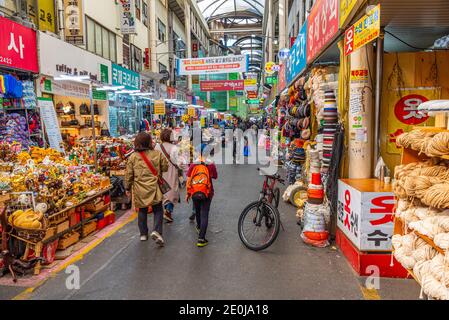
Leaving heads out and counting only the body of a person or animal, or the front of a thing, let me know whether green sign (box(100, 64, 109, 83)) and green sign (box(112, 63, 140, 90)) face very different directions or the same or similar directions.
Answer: same or similar directions

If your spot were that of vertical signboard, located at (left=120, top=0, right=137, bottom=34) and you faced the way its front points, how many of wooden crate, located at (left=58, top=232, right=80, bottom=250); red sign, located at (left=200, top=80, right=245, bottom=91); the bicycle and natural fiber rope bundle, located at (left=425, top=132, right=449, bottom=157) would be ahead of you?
3

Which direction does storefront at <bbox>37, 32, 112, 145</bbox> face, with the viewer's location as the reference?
facing the viewer and to the right of the viewer

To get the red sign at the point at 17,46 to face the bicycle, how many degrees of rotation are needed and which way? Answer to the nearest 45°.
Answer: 0° — it already faces it

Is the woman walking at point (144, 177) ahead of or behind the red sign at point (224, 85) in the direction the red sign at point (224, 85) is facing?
ahead

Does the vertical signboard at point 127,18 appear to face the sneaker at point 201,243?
yes

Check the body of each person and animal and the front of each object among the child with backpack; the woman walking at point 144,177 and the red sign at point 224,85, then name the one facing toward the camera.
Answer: the red sign

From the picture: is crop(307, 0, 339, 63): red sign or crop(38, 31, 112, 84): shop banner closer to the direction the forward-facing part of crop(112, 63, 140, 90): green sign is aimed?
the red sign

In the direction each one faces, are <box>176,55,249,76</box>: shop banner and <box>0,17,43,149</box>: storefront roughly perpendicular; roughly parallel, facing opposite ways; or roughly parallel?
roughly perpendicular

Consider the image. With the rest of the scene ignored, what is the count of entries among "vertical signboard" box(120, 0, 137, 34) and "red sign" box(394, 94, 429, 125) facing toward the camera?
2

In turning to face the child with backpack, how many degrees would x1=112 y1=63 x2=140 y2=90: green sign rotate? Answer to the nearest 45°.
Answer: approximately 45° to its right

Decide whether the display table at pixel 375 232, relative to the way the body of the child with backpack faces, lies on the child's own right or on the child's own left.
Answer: on the child's own right

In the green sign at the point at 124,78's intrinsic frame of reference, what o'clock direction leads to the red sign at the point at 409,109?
The red sign is roughly at 1 o'clock from the green sign.

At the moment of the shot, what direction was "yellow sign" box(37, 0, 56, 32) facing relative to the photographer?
facing the viewer

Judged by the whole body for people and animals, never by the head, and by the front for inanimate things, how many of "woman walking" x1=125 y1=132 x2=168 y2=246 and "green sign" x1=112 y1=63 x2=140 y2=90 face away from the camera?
1

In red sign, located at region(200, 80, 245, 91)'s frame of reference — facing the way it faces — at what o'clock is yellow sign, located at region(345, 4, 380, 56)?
The yellow sign is roughly at 12 o'clock from the red sign.

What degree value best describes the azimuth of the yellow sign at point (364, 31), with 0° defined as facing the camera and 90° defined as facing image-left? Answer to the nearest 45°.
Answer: approximately 45°

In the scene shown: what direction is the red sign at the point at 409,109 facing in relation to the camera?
toward the camera
